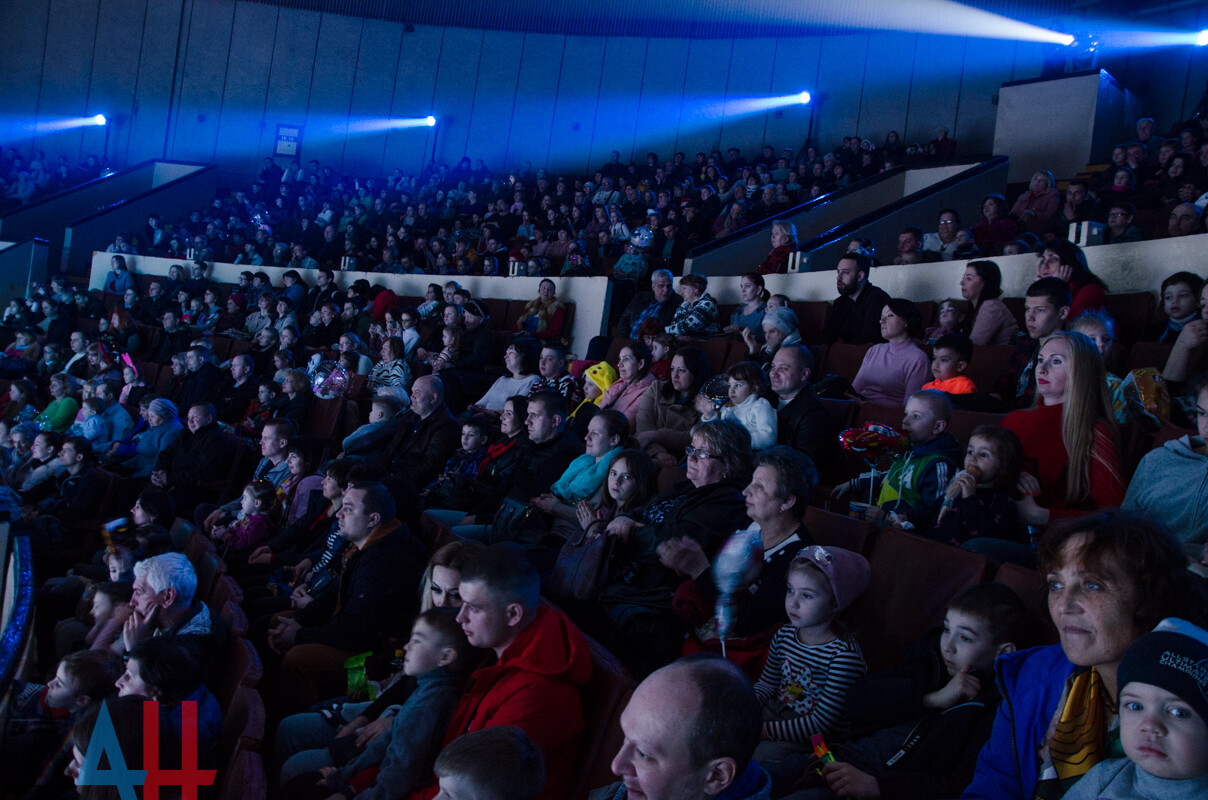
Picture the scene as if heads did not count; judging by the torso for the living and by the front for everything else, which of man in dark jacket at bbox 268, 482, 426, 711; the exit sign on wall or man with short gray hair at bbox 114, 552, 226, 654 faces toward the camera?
the exit sign on wall

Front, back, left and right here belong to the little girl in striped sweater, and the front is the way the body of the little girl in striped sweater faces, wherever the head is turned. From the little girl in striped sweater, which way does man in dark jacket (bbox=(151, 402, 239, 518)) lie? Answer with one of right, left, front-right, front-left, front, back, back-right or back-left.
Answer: right

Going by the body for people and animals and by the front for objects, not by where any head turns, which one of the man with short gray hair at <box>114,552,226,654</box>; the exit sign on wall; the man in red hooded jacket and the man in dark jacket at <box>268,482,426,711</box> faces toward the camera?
the exit sign on wall

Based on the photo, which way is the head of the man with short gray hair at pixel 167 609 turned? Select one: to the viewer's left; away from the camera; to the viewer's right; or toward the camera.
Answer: to the viewer's left

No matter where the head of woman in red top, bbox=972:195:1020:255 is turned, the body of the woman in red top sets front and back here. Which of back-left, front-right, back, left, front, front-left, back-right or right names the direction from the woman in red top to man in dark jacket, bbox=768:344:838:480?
front-left

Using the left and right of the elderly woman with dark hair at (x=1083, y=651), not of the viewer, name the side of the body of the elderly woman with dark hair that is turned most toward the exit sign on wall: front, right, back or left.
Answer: right

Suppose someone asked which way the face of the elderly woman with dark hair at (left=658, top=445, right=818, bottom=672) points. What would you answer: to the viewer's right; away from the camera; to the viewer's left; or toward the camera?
to the viewer's left

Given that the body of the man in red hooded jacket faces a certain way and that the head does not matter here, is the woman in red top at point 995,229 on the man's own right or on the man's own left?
on the man's own right

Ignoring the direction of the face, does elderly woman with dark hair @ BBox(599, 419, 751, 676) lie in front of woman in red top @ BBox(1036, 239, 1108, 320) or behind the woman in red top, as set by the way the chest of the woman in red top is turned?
in front

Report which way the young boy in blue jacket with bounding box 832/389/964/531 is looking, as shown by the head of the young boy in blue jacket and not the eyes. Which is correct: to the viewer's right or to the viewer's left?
to the viewer's left

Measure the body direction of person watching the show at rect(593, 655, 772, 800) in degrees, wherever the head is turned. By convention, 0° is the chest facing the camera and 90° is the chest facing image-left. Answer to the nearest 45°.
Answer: approximately 45°

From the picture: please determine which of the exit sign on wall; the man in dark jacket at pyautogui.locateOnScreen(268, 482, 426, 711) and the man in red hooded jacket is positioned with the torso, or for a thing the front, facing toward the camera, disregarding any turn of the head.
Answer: the exit sign on wall

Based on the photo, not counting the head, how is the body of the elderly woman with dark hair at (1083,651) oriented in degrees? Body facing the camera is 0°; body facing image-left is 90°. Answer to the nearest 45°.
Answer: approximately 45°

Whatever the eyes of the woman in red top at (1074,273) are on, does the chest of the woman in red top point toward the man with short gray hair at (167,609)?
yes

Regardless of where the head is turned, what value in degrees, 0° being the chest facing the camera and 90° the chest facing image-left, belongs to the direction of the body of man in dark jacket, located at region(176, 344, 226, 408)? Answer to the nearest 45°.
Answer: approximately 45°

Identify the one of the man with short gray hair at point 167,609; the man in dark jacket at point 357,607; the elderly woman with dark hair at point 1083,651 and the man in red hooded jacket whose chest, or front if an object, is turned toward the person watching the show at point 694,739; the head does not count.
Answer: the elderly woman with dark hair

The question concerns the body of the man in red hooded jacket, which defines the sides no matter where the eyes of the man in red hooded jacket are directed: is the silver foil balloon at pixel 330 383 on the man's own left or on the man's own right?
on the man's own right

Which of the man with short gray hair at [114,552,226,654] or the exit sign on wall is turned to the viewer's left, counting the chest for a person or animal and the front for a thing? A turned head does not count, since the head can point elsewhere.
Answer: the man with short gray hair

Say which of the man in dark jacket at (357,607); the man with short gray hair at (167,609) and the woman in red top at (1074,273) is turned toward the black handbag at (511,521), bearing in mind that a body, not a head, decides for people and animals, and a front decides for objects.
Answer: the woman in red top

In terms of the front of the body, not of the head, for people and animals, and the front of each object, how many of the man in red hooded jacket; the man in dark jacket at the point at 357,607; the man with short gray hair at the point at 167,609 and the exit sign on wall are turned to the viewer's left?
3
